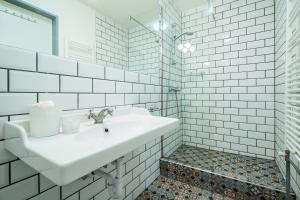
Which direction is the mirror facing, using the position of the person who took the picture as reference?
facing the viewer and to the right of the viewer

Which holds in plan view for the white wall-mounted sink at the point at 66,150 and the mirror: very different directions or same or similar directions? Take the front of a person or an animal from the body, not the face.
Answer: same or similar directions

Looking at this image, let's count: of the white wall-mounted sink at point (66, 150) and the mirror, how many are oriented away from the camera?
0
